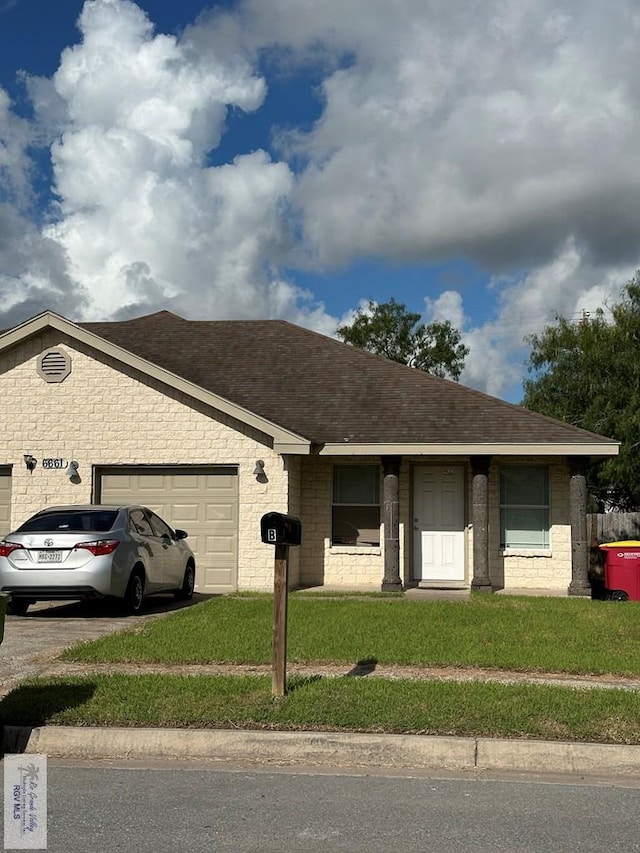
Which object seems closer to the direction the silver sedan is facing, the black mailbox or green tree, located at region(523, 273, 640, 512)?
the green tree

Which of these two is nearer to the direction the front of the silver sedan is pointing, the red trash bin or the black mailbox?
the red trash bin

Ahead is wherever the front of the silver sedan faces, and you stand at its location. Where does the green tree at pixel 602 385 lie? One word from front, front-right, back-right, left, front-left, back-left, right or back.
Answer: front

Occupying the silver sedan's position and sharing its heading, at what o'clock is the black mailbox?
The black mailbox is roughly at 4 o'clock from the silver sedan.

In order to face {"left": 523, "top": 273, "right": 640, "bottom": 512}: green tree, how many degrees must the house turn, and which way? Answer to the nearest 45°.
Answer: approximately 135° to its left

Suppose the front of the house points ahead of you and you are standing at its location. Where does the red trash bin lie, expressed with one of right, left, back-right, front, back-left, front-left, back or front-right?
left

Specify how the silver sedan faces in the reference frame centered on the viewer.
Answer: facing away from the viewer and to the right of the viewer

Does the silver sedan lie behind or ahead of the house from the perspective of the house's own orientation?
ahead

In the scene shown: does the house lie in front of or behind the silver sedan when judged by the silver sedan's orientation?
in front

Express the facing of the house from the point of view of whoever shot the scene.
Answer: facing the viewer

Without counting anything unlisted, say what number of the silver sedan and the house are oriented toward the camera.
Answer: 1

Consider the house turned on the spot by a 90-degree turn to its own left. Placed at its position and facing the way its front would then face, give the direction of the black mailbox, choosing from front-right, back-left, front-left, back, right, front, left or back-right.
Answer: right

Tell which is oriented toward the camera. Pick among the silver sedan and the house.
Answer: the house

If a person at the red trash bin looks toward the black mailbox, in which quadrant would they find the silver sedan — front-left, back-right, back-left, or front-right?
front-right
